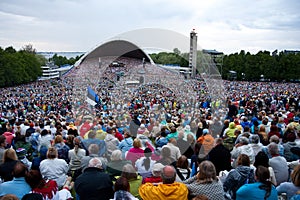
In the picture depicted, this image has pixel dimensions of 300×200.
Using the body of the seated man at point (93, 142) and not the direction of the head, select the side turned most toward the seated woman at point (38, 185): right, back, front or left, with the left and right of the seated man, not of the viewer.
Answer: back

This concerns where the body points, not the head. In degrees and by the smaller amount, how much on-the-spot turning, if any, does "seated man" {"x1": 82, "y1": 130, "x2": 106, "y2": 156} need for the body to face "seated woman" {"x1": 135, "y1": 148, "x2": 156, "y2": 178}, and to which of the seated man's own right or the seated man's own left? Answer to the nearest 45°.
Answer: approximately 135° to the seated man's own right

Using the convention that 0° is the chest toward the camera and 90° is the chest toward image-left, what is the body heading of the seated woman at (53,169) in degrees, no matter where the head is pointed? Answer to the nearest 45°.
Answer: approximately 180°

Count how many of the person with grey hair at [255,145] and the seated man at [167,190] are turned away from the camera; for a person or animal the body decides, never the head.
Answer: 2

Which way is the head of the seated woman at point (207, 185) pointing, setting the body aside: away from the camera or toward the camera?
away from the camera

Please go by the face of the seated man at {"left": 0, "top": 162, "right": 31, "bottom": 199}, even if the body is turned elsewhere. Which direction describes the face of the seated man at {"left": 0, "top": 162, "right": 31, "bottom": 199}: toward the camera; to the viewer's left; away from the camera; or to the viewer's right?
away from the camera

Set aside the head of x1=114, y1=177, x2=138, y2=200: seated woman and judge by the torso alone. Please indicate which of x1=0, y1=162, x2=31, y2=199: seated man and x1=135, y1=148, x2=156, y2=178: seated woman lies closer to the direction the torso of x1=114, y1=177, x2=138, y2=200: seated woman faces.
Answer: the seated woman

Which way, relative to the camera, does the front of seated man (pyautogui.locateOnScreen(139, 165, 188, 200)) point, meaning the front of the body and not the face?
away from the camera

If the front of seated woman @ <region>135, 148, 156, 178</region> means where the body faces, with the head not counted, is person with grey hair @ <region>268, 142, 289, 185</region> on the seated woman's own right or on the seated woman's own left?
on the seated woman's own right

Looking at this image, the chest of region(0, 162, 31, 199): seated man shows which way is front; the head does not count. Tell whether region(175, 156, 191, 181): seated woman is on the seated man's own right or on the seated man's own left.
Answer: on the seated man's own right

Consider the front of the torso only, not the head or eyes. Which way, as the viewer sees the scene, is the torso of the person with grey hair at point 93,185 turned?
away from the camera

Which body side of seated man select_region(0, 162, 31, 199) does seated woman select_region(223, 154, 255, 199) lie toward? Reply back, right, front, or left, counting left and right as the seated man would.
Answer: right

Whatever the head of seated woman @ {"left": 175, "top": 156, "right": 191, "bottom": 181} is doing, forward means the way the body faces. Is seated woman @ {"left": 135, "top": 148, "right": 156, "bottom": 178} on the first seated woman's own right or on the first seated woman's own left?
on the first seated woman's own left

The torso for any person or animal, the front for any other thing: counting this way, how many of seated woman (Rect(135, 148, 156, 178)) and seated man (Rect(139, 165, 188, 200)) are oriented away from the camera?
2

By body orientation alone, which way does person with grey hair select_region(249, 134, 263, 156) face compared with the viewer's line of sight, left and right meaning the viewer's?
facing away from the viewer

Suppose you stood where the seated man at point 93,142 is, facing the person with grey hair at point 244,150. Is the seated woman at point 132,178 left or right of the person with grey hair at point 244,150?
right

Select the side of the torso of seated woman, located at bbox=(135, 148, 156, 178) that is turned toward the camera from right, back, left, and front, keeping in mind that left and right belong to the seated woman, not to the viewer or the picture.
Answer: back
